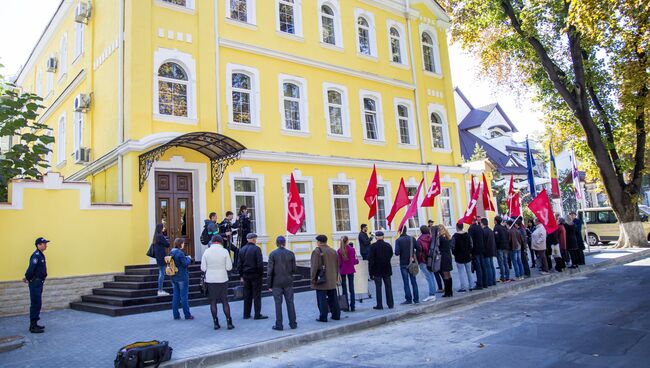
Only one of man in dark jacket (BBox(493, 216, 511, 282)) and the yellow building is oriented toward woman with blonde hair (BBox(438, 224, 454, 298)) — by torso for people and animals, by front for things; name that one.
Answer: the yellow building

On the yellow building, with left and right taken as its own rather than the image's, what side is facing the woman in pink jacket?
front

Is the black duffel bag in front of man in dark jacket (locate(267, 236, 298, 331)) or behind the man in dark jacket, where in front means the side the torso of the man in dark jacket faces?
behind

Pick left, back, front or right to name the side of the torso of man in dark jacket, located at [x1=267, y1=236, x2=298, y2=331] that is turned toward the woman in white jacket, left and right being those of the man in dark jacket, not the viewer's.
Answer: left

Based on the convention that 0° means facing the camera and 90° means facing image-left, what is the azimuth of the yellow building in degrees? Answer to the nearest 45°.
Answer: approximately 315°

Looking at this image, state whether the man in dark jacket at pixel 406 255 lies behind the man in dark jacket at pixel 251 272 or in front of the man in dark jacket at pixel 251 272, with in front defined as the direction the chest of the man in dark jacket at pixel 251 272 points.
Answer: in front

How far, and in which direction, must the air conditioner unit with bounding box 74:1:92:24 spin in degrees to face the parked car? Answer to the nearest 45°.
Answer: approximately 135° to its left

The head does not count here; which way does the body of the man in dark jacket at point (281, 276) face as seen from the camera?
away from the camera

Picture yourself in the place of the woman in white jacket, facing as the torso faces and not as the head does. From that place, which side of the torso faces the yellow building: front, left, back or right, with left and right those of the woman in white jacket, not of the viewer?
front

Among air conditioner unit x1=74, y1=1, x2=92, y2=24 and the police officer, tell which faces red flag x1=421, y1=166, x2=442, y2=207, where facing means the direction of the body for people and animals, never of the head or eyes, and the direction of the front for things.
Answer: the police officer

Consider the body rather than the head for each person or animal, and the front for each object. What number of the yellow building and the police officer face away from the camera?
0

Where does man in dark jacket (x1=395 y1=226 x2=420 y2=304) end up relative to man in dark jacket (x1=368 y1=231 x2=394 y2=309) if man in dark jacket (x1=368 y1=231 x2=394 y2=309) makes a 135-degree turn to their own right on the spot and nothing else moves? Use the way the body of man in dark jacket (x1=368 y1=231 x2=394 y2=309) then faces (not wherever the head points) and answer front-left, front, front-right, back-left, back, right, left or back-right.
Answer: left

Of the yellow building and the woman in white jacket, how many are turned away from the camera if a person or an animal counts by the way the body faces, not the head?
1

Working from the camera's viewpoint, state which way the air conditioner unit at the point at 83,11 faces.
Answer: facing the viewer and to the left of the viewer

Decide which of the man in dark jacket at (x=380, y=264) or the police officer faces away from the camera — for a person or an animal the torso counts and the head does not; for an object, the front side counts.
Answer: the man in dark jacket

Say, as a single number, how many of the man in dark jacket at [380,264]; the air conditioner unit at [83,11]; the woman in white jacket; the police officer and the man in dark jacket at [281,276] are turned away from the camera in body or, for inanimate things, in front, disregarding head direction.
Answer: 3

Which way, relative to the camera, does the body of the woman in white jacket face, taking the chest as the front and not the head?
away from the camera
